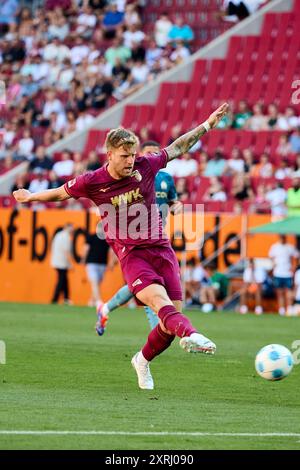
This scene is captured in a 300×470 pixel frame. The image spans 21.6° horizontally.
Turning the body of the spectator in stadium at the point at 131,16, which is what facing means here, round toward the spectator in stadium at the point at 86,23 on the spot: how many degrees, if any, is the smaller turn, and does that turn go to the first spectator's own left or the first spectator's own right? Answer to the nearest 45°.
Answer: approximately 135° to the first spectator's own right

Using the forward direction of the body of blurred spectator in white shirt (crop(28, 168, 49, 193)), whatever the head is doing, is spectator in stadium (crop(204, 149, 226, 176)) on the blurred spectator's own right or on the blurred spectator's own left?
on the blurred spectator's own left

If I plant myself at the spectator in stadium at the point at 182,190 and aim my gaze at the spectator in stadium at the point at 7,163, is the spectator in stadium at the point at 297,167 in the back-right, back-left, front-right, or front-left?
back-right

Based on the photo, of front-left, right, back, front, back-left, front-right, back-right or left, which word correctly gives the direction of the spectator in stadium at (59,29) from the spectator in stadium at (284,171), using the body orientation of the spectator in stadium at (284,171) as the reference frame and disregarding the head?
back-right

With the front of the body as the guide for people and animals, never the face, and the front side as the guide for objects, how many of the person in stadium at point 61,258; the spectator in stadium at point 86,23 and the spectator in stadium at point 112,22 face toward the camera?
2

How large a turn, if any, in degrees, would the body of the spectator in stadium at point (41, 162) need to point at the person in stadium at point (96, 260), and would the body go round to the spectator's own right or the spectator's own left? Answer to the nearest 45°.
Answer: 0° — they already face them

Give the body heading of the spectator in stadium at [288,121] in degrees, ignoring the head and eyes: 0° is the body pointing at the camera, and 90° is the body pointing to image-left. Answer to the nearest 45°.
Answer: approximately 0°

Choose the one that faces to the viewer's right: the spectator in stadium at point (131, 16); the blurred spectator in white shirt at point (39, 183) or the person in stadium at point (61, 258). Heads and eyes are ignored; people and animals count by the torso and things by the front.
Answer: the person in stadium at point (61, 258)

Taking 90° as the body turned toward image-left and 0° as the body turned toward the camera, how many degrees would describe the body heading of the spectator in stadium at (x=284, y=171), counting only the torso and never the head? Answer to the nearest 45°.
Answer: approximately 0°
